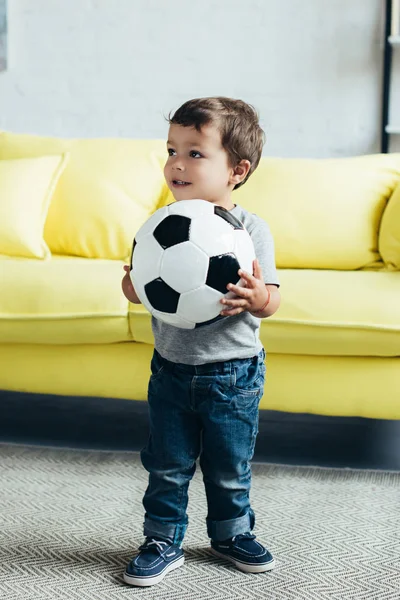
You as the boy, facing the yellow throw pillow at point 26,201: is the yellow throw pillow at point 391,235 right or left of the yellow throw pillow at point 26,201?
right

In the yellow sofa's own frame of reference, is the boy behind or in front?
in front

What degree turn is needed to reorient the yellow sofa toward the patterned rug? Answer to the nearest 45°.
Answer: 0° — it already faces it

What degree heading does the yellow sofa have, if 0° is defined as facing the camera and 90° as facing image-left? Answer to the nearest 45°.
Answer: approximately 0°
